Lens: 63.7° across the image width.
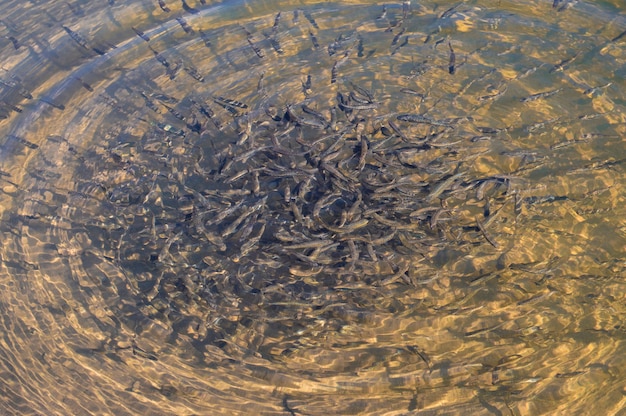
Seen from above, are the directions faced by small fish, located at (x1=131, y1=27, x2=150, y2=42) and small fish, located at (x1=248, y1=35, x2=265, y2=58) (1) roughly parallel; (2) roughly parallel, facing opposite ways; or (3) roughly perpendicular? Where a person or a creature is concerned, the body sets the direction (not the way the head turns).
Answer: roughly parallel

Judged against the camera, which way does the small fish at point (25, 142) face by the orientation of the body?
to the viewer's right

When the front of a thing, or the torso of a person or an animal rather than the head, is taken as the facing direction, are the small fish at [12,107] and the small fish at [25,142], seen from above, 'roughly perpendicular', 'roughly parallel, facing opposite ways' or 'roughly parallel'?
roughly parallel

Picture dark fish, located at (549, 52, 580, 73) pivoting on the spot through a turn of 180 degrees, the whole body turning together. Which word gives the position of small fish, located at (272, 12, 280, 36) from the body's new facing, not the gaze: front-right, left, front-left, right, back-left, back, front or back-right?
back-left

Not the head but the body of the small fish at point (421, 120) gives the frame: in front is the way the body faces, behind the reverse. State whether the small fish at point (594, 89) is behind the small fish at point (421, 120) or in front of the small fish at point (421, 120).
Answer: behind

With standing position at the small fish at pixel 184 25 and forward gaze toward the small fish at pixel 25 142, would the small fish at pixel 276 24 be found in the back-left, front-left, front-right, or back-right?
back-left

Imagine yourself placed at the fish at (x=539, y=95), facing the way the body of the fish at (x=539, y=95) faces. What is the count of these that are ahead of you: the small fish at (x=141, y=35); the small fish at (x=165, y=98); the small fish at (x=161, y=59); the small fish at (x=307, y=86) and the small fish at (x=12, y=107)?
5

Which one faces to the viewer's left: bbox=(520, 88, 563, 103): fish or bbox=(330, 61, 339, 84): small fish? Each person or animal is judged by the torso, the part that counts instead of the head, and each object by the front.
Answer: the fish

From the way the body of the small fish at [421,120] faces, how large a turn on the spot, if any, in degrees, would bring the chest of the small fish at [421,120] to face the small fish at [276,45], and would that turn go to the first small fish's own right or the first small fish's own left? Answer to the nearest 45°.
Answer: approximately 45° to the first small fish's own right

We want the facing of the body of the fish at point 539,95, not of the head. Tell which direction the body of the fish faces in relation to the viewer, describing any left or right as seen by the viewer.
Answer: facing to the left of the viewer

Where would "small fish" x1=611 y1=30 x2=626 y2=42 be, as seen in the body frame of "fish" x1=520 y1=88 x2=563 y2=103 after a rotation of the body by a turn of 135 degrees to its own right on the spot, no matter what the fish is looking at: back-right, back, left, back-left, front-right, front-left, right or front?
front

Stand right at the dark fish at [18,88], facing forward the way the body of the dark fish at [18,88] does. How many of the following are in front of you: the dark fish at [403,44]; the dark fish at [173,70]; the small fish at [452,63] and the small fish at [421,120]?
4
